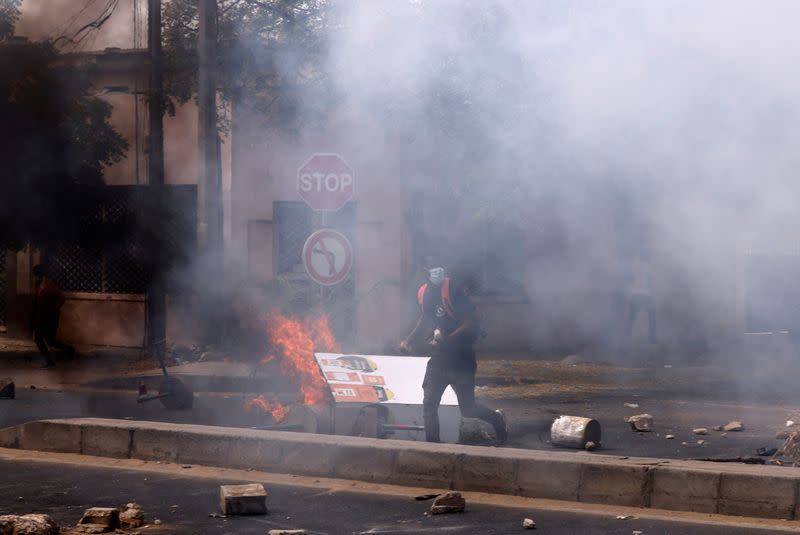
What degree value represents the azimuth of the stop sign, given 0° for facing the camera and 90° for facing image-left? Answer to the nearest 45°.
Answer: approximately 0°

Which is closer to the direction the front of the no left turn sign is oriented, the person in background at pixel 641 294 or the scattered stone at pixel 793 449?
the scattered stone

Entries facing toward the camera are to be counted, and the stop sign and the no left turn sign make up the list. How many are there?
2

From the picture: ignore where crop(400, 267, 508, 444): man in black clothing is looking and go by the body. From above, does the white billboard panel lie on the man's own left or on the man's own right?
on the man's own right

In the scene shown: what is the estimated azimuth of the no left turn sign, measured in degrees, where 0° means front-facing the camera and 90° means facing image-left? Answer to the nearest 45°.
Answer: approximately 0°

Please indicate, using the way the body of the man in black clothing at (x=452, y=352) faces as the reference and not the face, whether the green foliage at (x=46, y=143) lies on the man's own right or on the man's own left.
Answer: on the man's own right
